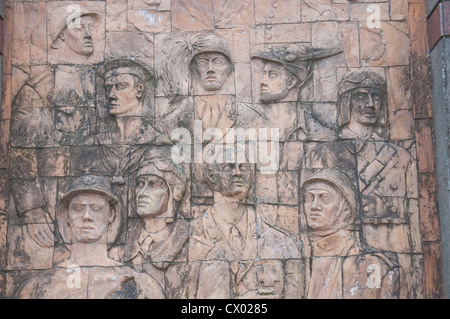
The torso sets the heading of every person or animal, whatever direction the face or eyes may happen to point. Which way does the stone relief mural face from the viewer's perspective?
toward the camera
